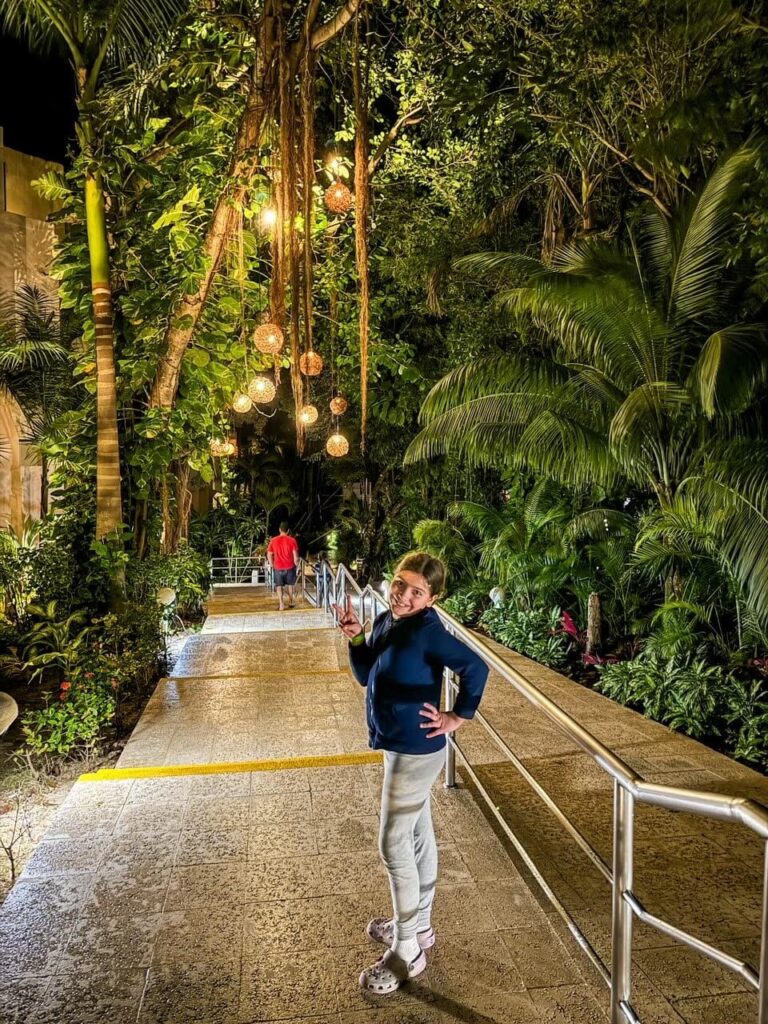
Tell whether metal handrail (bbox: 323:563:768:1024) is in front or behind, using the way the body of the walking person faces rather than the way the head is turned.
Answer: behind

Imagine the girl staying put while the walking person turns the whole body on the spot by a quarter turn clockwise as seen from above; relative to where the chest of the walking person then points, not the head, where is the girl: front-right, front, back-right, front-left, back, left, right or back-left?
right

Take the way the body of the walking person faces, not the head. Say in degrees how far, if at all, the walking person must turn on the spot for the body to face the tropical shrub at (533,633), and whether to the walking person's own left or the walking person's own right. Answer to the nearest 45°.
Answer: approximately 135° to the walking person's own right

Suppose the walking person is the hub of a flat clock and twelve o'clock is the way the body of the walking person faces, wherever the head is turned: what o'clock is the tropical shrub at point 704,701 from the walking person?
The tropical shrub is roughly at 5 o'clock from the walking person.

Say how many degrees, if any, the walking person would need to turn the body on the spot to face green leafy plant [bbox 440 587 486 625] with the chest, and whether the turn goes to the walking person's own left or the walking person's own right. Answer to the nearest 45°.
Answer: approximately 135° to the walking person's own right

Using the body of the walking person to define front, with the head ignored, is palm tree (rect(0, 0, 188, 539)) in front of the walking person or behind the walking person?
behind

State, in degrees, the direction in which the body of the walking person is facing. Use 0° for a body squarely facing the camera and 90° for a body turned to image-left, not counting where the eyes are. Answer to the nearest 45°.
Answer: approximately 180°
